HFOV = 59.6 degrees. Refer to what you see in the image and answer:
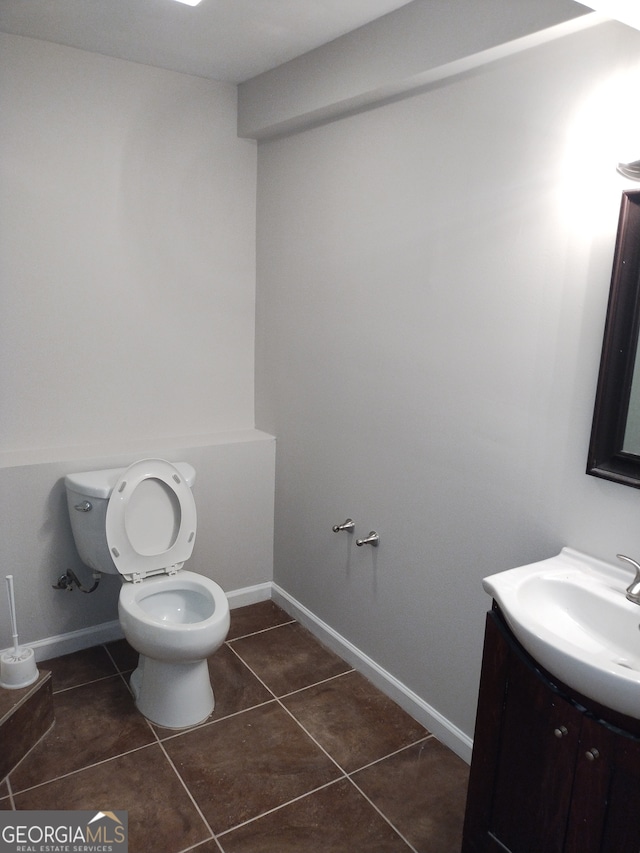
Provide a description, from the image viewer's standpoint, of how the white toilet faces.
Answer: facing the viewer and to the right of the viewer

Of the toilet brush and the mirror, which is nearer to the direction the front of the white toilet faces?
the mirror

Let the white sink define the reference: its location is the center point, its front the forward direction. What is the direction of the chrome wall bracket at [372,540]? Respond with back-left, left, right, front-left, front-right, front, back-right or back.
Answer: right

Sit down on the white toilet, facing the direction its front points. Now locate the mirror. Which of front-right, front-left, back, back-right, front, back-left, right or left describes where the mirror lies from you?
front

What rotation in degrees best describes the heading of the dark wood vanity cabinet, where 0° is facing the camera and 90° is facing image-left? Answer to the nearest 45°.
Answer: approximately 45°

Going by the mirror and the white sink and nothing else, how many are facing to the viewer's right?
0

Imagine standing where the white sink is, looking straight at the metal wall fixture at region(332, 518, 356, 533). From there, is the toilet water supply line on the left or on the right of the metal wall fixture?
left

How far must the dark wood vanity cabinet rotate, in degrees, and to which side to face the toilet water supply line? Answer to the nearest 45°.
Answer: approximately 45° to its right

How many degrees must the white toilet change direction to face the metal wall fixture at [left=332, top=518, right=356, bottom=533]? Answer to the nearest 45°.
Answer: approximately 45° to its left

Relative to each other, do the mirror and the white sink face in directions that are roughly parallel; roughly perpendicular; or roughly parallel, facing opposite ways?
roughly parallel

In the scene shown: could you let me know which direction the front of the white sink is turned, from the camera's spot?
facing the viewer and to the left of the viewer
